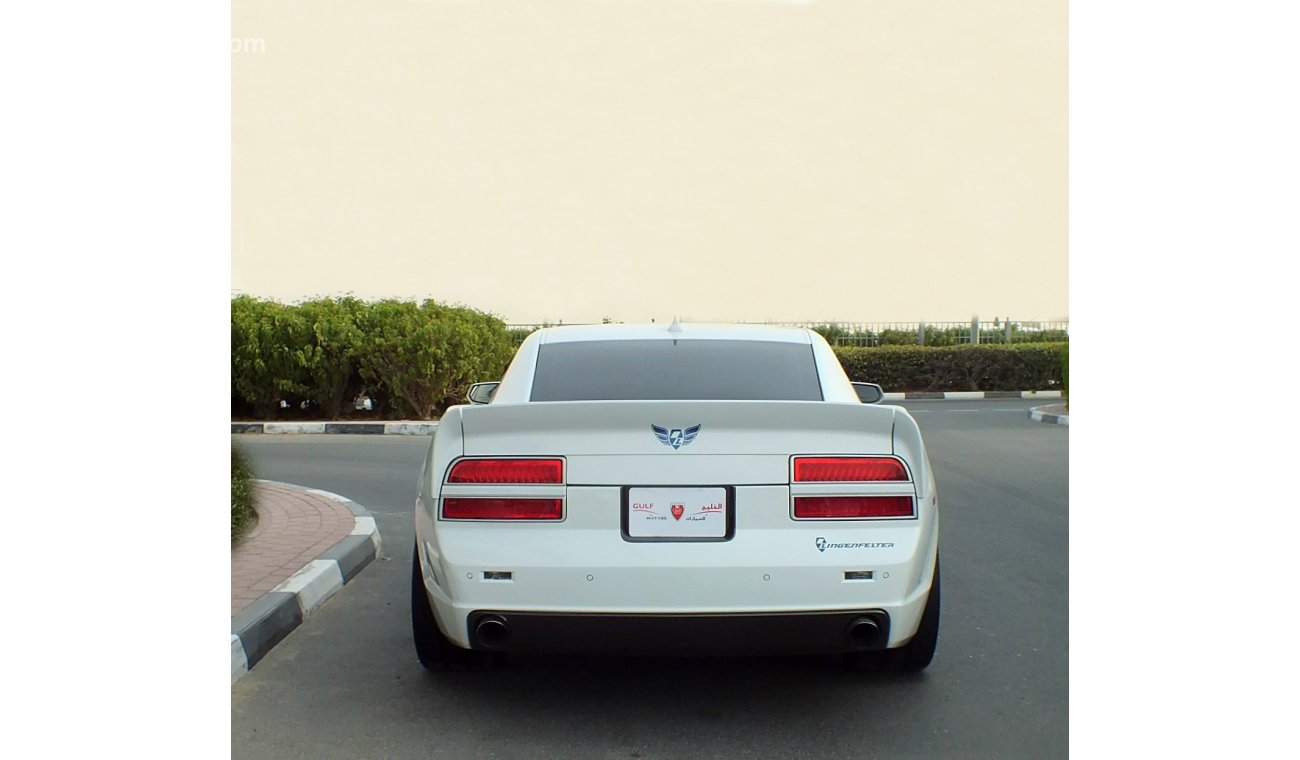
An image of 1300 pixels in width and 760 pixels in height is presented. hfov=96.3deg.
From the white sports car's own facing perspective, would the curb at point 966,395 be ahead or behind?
ahead

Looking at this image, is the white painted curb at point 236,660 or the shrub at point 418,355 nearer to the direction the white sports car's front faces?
the shrub

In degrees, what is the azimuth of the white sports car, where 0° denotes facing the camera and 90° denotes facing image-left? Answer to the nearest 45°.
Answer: approximately 180°

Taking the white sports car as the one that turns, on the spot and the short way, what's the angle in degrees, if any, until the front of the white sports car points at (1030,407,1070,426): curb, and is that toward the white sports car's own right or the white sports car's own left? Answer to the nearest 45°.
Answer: approximately 45° to the white sports car's own right

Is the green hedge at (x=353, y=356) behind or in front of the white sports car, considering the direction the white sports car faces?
in front
